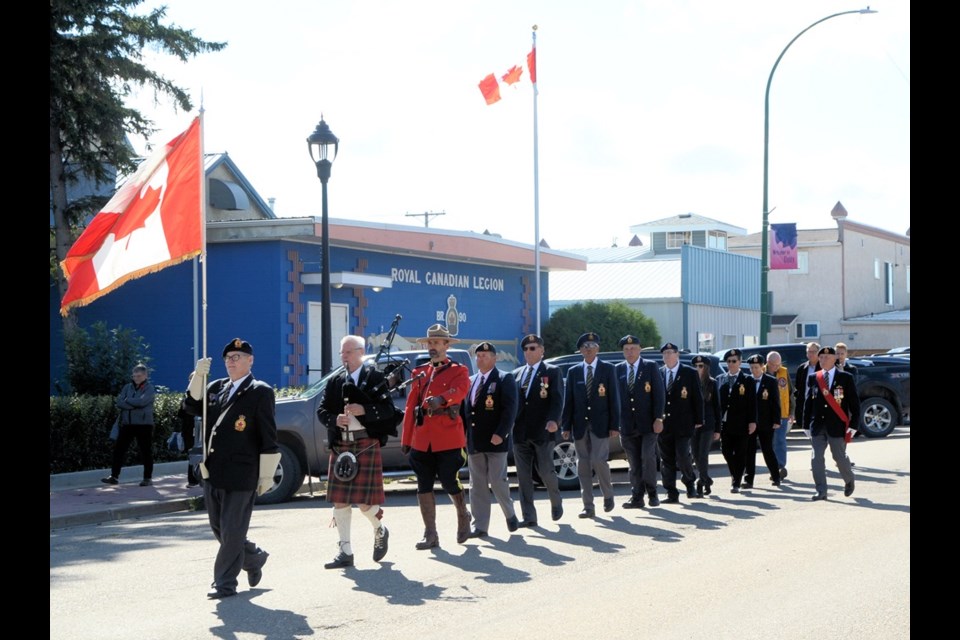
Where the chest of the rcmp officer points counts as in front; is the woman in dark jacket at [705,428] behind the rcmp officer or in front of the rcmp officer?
behind

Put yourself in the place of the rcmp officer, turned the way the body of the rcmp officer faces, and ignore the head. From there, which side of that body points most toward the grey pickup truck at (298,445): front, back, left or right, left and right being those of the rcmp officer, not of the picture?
right

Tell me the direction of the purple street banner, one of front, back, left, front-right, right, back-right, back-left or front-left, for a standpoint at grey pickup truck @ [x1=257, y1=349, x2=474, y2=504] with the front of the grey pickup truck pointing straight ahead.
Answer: back

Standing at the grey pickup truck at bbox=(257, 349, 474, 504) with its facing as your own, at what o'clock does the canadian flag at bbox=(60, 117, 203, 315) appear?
The canadian flag is roughly at 11 o'clock from the grey pickup truck.

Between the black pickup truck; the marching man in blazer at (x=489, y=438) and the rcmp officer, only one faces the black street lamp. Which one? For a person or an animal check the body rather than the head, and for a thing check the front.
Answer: the black pickup truck

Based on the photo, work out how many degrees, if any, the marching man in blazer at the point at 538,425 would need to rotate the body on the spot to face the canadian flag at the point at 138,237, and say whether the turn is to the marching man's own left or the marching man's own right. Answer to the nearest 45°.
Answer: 0° — they already face it

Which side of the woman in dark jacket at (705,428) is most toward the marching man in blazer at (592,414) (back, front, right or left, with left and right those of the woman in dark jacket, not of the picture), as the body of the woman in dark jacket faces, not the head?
front

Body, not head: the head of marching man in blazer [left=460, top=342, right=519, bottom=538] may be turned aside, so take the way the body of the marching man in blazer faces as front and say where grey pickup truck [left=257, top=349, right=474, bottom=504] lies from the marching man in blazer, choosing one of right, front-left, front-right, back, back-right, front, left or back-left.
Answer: right

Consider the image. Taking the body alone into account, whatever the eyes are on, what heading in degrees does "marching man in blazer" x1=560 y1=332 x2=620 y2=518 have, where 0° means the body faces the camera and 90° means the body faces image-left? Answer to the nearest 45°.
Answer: approximately 0°

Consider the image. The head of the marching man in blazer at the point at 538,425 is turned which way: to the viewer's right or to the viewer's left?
to the viewer's left

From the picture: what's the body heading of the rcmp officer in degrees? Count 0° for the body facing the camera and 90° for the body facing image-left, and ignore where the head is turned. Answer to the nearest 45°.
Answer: approximately 45°

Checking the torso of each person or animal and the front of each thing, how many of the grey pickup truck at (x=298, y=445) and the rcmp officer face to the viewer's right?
0

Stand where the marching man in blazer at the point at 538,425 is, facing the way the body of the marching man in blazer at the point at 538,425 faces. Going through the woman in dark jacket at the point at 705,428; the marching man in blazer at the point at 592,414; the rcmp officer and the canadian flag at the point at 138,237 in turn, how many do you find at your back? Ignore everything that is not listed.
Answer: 2
